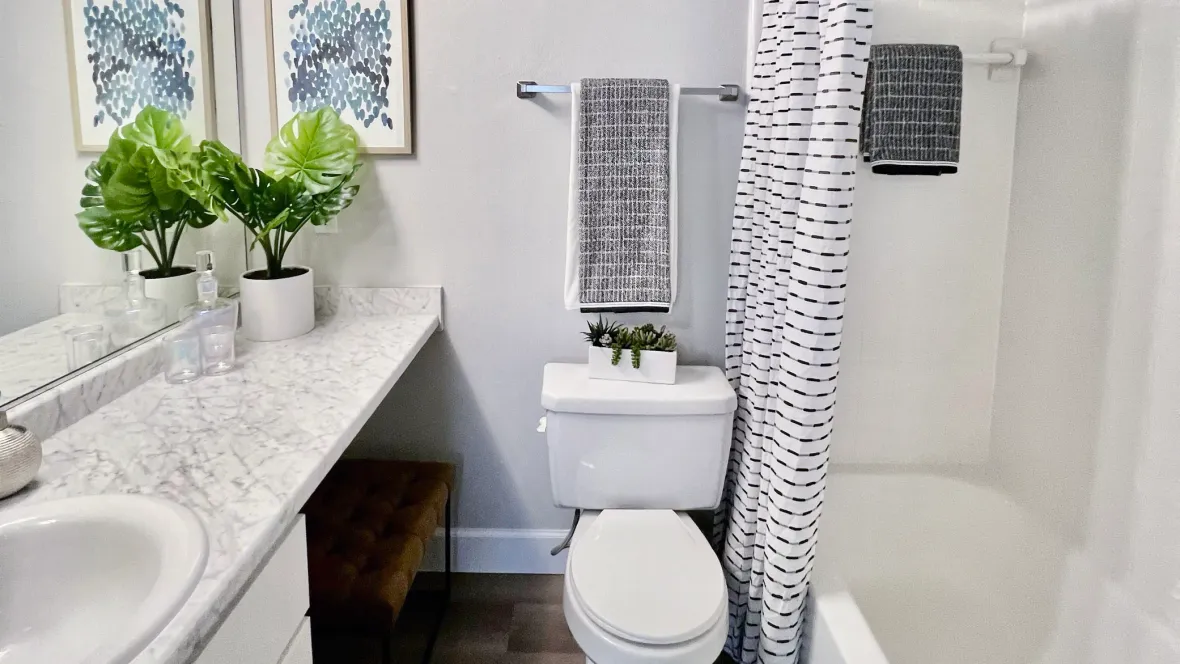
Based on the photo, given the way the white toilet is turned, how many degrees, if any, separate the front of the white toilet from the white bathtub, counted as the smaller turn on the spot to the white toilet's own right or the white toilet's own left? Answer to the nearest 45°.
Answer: approximately 90° to the white toilet's own left

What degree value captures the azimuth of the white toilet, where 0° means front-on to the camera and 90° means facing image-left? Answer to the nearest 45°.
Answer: approximately 0°

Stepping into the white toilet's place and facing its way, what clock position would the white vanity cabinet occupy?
The white vanity cabinet is roughly at 1 o'clock from the white toilet.

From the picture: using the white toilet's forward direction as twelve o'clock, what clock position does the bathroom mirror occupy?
The bathroom mirror is roughly at 2 o'clock from the white toilet.

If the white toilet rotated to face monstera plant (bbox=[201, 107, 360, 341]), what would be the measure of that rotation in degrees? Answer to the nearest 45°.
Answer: approximately 90° to its right

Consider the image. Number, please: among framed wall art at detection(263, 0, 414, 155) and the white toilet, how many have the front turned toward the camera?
2
